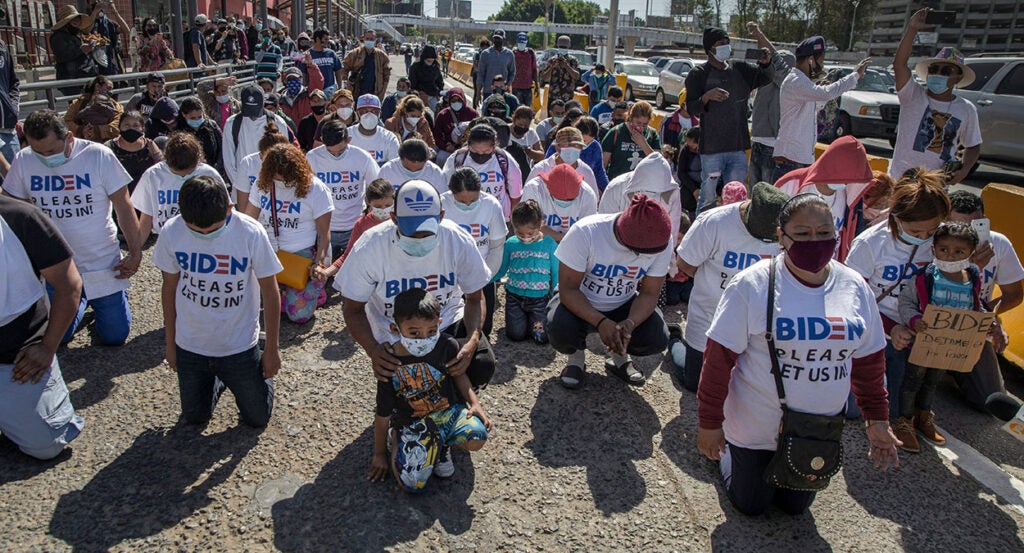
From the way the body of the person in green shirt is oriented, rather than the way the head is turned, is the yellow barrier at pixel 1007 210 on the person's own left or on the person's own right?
on the person's own left

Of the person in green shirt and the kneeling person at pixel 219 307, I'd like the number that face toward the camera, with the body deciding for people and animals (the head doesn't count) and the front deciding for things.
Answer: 2

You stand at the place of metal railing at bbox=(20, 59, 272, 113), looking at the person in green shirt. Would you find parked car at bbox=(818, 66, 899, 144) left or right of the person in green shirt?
left

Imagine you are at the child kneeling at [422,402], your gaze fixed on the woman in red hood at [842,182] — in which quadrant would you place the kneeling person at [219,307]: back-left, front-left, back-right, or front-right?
back-left

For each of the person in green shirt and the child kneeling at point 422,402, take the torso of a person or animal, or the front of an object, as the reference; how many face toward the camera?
2

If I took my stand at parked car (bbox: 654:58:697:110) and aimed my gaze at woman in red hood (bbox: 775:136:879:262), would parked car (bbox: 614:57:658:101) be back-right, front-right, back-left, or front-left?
back-right

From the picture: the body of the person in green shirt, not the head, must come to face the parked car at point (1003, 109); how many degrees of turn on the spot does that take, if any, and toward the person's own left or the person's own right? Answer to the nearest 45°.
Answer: approximately 135° to the person's own left

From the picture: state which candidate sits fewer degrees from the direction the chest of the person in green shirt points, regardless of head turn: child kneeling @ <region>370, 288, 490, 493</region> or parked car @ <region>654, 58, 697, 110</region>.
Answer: the child kneeling

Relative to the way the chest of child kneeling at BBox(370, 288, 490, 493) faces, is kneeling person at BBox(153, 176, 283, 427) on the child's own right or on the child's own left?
on the child's own right
